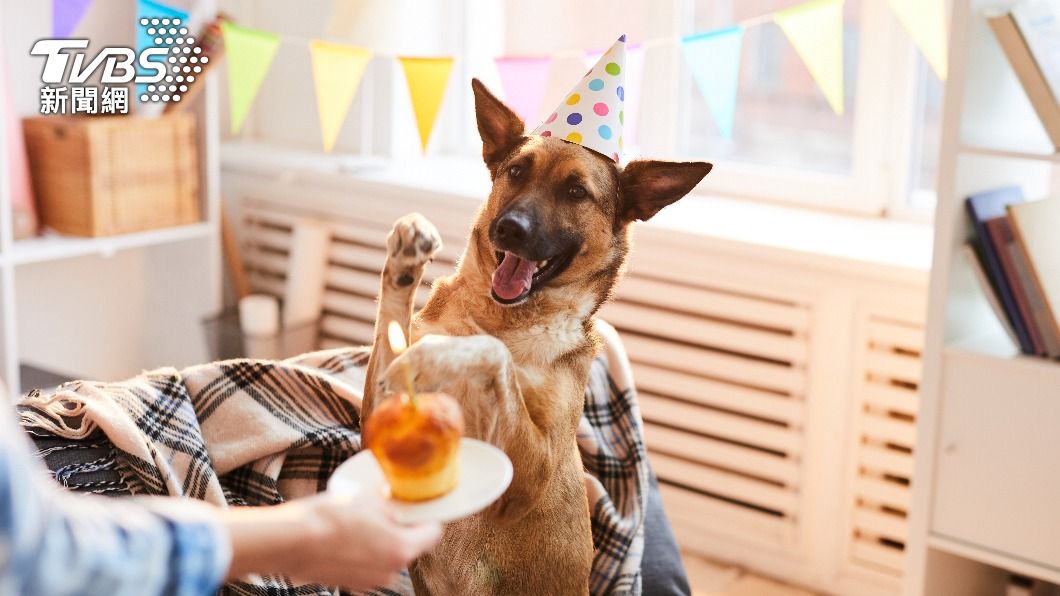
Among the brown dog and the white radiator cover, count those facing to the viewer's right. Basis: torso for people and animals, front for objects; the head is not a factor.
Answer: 0

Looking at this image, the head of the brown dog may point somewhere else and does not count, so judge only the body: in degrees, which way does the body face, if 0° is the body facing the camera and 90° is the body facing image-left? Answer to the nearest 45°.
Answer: approximately 45°

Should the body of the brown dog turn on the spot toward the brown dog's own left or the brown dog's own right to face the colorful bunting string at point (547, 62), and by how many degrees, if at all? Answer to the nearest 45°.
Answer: approximately 135° to the brown dog's own right

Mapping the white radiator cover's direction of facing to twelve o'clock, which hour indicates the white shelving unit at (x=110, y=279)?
The white shelving unit is roughly at 2 o'clock from the white radiator cover.

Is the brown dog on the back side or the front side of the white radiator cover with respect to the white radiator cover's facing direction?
on the front side

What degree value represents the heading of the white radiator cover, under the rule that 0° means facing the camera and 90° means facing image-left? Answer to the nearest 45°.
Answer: approximately 45°

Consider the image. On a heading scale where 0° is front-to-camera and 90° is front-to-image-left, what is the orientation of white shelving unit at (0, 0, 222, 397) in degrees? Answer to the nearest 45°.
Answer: approximately 315°
